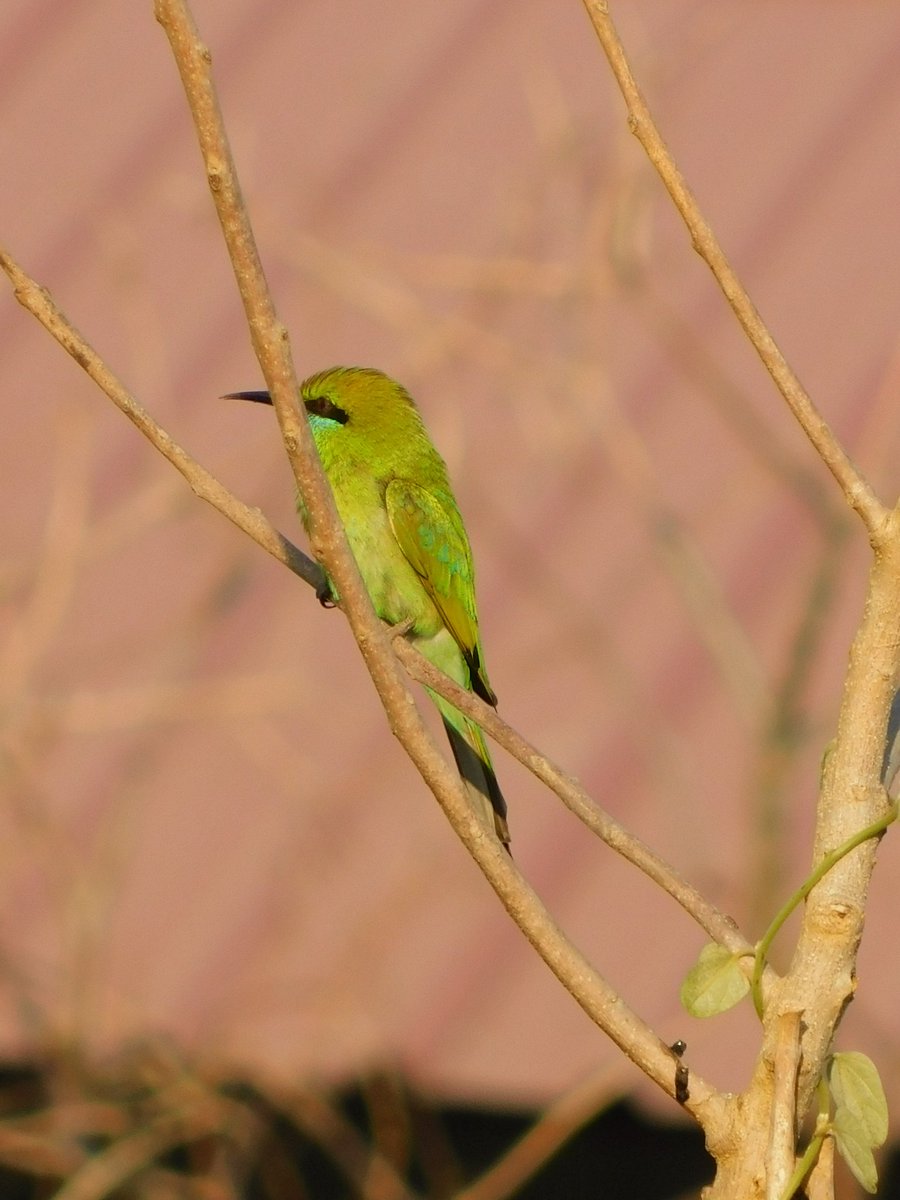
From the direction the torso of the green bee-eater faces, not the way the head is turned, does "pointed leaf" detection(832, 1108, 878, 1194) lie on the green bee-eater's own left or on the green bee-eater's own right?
on the green bee-eater's own left

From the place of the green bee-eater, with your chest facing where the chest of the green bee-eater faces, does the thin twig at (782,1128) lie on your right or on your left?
on your left

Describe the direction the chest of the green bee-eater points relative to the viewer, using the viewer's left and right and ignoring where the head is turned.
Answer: facing to the left of the viewer

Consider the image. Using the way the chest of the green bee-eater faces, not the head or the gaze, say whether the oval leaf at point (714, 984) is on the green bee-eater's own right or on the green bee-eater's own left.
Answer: on the green bee-eater's own left
